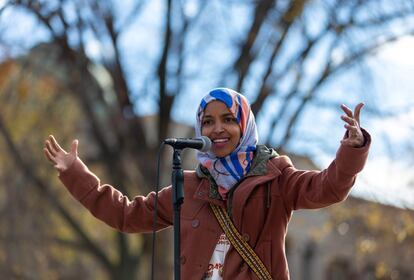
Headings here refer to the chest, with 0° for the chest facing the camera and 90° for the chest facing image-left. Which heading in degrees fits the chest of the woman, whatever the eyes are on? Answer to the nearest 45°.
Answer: approximately 45°

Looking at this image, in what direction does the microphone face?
to the viewer's right
